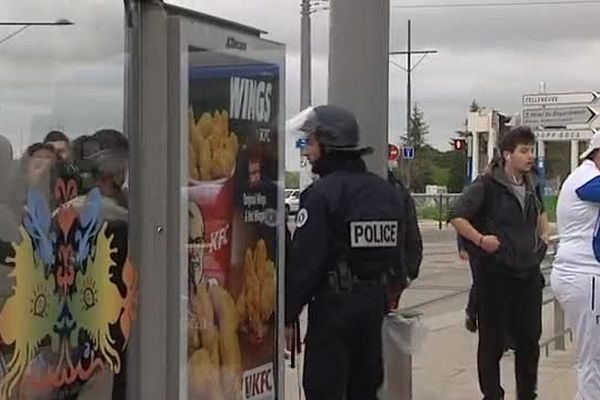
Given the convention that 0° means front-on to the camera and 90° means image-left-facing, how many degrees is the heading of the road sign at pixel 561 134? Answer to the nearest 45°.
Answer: approximately 0°

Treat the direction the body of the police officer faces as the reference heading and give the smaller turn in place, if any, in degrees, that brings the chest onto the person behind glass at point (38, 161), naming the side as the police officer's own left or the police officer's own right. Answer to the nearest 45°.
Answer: approximately 90° to the police officer's own left

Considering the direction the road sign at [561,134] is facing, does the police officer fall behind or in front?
in front

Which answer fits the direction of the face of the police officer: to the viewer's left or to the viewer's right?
to the viewer's left

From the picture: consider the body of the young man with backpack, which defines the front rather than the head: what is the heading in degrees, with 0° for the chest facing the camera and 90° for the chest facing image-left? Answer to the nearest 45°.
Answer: approximately 315°

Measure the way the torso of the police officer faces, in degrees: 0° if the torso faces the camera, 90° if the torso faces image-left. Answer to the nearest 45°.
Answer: approximately 135°

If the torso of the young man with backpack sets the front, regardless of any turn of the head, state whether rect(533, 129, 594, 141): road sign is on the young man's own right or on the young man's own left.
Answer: on the young man's own left

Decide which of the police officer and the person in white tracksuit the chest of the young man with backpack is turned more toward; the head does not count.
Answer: the person in white tracksuit
